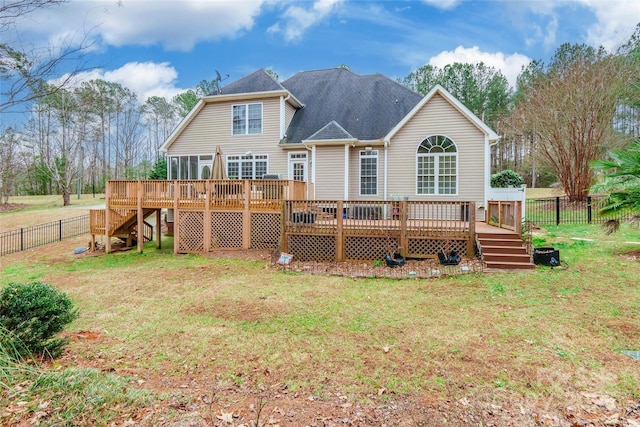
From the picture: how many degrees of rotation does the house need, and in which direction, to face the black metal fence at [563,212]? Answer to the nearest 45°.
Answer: approximately 90° to its right

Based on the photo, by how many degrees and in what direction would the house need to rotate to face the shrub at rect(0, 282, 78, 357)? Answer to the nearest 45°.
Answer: approximately 180°

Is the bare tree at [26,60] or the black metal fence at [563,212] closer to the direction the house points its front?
the black metal fence

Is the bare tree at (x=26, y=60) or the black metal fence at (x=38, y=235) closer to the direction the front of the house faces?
the black metal fence

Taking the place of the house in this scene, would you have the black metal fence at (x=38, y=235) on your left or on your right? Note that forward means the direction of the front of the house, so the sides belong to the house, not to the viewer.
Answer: on your left

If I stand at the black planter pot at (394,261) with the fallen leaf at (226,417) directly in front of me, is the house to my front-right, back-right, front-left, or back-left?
back-right

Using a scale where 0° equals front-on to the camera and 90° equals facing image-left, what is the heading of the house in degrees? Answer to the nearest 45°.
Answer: approximately 180°
